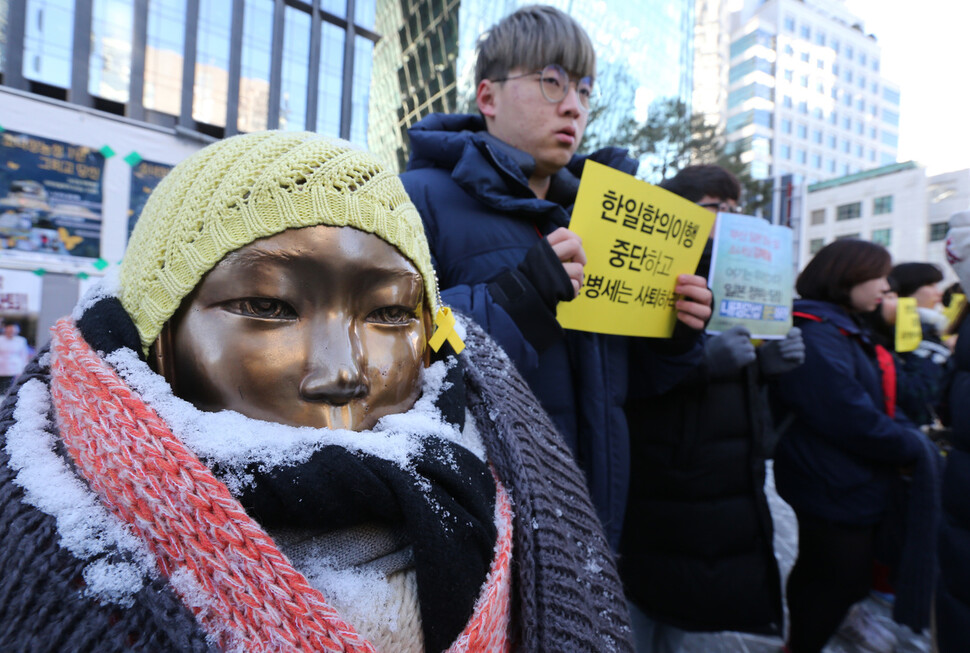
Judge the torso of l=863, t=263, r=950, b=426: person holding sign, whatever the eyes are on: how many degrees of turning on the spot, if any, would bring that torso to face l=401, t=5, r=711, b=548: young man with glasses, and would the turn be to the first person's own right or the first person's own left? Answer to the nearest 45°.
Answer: approximately 45° to the first person's own right

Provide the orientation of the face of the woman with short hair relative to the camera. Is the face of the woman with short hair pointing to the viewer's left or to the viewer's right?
to the viewer's right

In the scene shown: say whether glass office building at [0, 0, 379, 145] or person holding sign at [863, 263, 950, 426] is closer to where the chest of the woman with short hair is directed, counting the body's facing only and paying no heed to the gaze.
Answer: the person holding sign

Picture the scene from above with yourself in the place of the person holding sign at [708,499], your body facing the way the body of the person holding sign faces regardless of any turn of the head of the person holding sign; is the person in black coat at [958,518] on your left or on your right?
on your left

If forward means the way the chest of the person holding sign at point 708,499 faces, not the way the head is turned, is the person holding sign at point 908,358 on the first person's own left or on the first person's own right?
on the first person's own left

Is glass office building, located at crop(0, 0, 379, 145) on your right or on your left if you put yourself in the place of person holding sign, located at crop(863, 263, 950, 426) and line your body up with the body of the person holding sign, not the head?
on your right

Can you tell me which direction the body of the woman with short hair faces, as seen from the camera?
to the viewer's right

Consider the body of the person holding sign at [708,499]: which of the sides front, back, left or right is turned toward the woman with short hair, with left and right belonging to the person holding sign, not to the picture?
left
